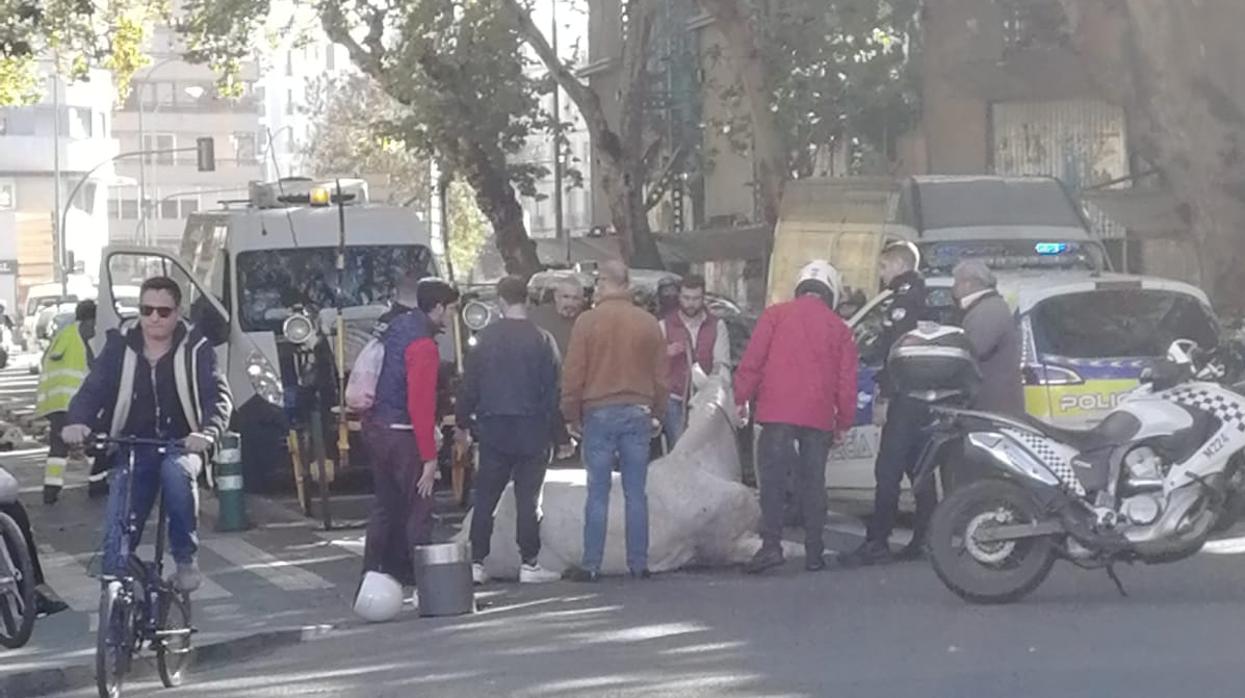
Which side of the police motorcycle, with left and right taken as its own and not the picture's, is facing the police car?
left

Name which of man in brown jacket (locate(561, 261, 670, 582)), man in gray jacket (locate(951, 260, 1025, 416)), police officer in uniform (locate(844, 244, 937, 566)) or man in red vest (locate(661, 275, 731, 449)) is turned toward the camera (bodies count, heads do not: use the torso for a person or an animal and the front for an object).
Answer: the man in red vest

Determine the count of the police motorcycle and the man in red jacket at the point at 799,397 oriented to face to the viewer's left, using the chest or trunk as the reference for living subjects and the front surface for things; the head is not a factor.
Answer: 0

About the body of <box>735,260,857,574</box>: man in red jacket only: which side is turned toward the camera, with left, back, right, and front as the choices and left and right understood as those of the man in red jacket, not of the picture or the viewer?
back

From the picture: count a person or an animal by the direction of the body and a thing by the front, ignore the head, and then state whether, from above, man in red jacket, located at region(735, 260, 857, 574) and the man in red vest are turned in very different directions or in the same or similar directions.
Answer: very different directions

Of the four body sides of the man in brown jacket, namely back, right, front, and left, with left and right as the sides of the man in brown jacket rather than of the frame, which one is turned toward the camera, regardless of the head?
back

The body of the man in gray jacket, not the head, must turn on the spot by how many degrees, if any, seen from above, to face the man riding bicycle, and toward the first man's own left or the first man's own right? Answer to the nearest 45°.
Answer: approximately 45° to the first man's own left

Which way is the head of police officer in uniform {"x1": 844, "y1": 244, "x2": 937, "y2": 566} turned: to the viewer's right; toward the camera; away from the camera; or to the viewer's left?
to the viewer's left

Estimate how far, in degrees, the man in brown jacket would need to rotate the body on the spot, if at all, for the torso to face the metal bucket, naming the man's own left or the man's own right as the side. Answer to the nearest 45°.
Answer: approximately 135° to the man's own left

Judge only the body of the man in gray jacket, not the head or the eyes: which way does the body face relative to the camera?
to the viewer's left

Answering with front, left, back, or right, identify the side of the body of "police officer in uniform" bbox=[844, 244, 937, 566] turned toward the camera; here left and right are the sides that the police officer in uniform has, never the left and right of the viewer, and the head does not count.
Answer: left

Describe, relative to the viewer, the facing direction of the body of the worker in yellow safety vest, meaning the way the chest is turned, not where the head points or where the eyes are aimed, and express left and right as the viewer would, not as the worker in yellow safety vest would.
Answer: facing to the right of the viewer

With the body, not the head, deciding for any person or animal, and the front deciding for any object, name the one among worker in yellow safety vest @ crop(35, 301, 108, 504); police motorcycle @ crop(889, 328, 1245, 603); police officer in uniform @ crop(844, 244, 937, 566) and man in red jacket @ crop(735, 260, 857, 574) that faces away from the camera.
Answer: the man in red jacket
